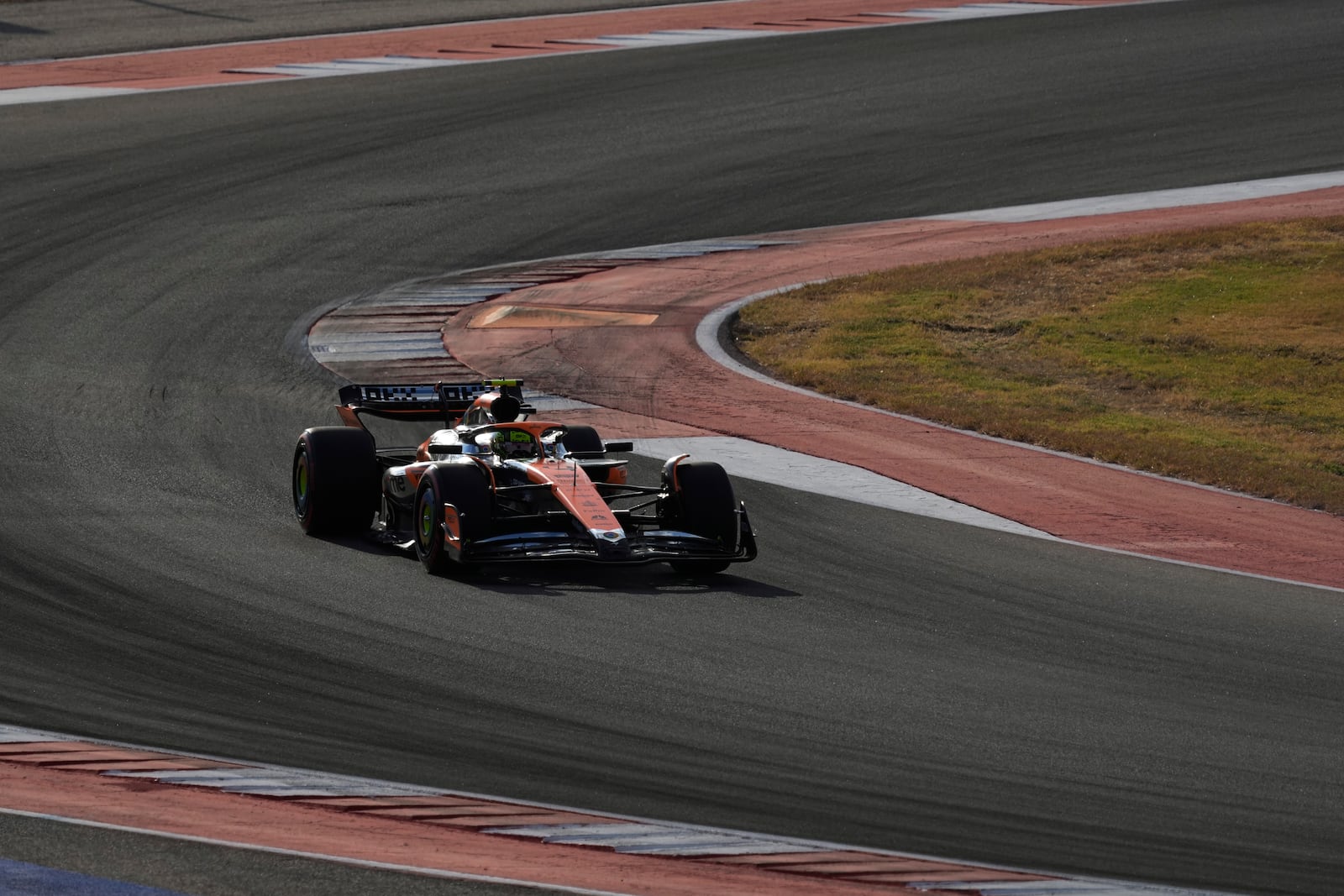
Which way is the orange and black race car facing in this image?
toward the camera
